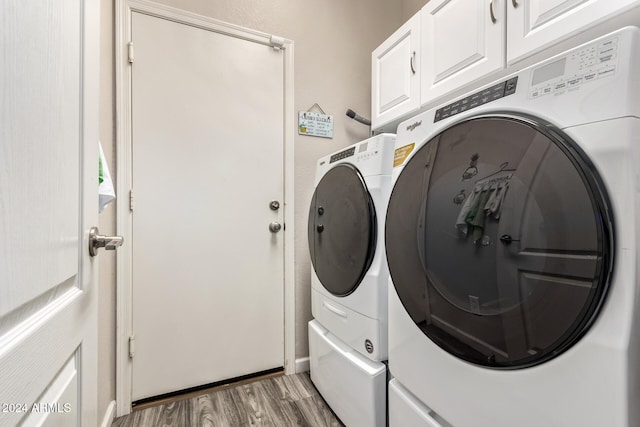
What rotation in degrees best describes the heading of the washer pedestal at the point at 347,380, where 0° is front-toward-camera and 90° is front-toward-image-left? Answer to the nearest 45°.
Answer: approximately 45°

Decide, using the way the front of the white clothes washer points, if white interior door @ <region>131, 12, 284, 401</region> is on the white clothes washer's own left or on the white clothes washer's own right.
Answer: on the white clothes washer's own right

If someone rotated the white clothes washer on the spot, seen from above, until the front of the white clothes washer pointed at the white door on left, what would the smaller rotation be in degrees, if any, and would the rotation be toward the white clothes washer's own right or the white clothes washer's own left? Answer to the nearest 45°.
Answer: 0° — it already faces it

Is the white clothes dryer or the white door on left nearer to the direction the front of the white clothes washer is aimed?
the white door on left

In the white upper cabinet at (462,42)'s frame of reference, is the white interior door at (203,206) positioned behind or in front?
in front

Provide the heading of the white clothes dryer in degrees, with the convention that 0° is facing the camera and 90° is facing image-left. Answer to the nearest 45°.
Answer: approximately 45°

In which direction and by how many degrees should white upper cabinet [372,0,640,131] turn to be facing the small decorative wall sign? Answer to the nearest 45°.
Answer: approximately 45° to its right

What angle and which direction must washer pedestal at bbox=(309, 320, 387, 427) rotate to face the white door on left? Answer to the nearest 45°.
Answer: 0° — it already faces it

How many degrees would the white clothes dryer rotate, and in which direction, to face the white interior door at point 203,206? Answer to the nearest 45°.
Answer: approximately 45° to its right

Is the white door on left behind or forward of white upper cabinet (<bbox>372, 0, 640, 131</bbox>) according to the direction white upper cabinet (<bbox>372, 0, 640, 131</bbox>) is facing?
forward
